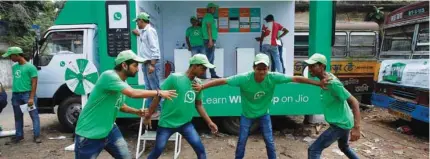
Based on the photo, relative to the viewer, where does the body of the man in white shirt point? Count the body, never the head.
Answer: to the viewer's left

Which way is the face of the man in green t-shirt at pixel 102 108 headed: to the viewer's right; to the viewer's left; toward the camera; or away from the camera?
to the viewer's right

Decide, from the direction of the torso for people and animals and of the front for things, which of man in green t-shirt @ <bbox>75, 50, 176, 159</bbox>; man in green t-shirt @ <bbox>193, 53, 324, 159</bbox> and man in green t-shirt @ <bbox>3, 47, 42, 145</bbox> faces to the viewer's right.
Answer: man in green t-shirt @ <bbox>75, 50, 176, 159</bbox>

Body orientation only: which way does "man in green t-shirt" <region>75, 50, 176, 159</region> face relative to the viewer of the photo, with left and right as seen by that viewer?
facing to the right of the viewer

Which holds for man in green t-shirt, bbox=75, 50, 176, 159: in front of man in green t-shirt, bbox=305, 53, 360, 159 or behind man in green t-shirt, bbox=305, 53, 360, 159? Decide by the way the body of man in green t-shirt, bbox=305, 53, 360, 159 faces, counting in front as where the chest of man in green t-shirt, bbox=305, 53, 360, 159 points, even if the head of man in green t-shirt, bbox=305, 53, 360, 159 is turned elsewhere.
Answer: in front

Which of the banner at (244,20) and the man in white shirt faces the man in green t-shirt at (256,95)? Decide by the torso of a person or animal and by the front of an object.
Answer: the banner

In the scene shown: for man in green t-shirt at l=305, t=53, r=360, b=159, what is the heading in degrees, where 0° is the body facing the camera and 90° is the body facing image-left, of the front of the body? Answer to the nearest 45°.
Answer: approximately 90°
